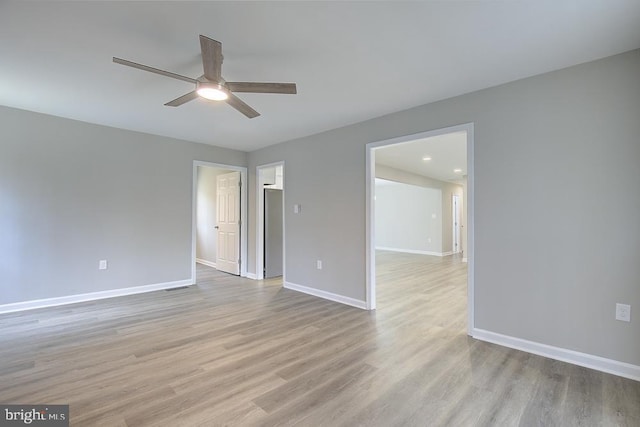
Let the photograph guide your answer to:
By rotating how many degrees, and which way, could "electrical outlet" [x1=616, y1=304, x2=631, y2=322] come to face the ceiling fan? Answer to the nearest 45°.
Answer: approximately 45° to its right

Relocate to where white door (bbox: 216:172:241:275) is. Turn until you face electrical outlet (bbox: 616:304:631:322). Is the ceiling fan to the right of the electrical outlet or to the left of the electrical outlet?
right

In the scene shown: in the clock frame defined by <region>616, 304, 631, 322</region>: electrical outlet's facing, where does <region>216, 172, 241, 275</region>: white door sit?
The white door is roughly at 3 o'clock from the electrical outlet.

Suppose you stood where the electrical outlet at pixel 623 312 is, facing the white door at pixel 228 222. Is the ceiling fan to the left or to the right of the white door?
left

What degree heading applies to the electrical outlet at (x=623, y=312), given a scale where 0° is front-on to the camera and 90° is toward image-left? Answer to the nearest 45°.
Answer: approximately 0°

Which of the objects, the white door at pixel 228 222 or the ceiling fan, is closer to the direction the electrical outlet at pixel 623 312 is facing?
the ceiling fan
